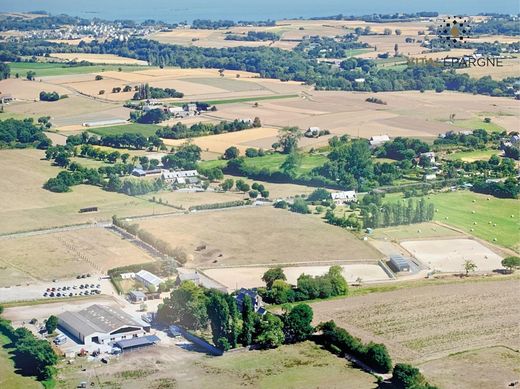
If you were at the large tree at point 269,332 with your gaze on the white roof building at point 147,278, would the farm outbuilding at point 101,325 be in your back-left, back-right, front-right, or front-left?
front-left

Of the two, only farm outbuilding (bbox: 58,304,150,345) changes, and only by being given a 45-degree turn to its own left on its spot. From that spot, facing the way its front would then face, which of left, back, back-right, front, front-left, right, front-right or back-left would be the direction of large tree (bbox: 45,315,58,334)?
back

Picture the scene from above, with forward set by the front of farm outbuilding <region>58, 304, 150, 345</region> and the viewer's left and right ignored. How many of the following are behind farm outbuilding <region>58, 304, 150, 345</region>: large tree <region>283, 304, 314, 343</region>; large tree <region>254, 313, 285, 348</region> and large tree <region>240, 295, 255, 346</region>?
0

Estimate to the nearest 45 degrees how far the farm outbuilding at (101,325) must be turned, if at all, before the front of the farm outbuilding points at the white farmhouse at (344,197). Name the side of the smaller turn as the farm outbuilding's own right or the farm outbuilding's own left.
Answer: approximately 90° to the farm outbuilding's own left

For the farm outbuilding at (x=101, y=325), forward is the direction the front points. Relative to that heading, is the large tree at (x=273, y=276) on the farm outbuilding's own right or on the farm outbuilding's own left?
on the farm outbuilding's own left
